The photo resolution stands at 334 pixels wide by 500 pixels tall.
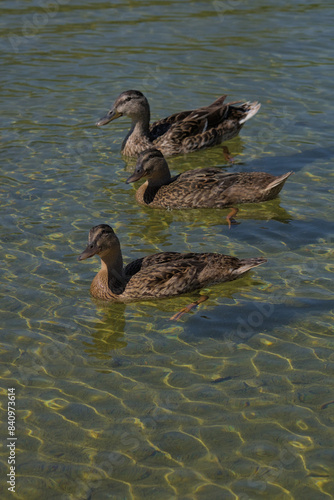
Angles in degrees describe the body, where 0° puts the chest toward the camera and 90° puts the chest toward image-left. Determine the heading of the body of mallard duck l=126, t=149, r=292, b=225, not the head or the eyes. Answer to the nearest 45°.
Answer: approximately 90°

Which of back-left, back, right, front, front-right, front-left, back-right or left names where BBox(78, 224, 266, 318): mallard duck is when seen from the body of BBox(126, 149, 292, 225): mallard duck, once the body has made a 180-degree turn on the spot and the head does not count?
right
